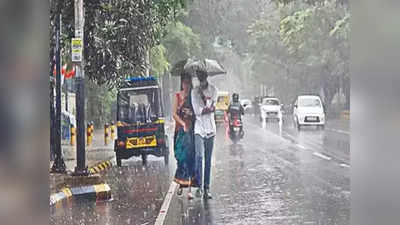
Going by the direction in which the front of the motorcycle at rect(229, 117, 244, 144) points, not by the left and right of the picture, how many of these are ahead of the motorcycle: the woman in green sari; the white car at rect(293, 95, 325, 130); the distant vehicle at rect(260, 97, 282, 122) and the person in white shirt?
2

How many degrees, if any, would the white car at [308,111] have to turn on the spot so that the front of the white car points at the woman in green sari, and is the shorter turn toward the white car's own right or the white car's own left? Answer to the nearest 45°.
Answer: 0° — it already faces them

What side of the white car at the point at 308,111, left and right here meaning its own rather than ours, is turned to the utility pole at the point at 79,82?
front

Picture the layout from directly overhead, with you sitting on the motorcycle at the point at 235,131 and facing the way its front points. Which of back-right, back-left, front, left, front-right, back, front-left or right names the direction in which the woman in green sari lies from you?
front

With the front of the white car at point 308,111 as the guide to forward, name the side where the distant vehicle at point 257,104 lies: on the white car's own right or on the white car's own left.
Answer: on the white car's own right

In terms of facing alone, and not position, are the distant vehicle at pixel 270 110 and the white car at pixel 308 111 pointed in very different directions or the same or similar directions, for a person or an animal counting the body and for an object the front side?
same or similar directions

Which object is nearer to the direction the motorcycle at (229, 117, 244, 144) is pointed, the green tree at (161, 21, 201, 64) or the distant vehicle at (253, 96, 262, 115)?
the green tree

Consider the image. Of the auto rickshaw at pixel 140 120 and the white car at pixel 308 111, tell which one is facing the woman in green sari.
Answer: the white car

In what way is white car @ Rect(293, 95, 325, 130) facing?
toward the camera

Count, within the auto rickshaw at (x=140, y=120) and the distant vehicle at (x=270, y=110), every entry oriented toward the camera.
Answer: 1

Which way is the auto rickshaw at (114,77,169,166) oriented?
away from the camera

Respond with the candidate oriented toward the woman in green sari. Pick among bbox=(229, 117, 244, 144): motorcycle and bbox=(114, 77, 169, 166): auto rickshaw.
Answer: the motorcycle

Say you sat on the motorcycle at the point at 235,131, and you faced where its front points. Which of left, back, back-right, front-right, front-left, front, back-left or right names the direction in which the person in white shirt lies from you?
front
